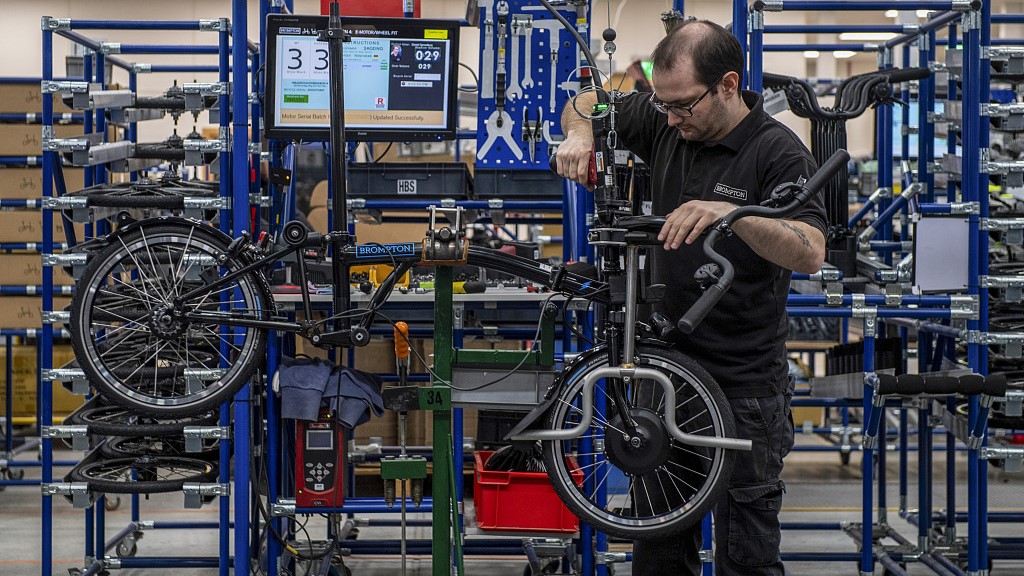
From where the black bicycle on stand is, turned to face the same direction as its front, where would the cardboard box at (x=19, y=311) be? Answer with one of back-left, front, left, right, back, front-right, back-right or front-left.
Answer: back-left

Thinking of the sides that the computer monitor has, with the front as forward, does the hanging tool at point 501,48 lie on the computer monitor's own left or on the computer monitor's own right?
on the computer monitor's own left

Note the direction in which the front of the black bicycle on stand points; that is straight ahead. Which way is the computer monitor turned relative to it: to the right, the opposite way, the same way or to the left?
to the right

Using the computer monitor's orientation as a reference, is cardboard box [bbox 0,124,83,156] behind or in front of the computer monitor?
behind

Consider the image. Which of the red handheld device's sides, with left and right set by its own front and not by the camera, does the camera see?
front

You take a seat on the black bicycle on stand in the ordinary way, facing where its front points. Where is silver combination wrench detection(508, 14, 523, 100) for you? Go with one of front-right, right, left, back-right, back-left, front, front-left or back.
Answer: left

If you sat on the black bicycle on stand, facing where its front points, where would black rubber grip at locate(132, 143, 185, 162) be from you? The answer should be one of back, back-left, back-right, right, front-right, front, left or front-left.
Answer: back-left

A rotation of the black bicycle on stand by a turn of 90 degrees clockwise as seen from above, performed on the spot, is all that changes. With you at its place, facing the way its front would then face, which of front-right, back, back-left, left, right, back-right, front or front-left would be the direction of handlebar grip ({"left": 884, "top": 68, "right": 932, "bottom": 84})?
back-left

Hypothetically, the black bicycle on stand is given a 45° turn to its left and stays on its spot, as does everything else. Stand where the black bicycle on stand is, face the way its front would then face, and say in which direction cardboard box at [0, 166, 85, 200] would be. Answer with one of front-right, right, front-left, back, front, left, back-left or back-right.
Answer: left

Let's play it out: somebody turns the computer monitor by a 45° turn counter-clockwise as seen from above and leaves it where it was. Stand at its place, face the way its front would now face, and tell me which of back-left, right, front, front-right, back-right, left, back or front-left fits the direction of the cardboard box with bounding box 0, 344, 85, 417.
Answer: back

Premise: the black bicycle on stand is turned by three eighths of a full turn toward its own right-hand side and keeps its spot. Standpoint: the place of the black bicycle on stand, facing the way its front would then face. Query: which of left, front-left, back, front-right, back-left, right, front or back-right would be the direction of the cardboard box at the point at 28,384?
right

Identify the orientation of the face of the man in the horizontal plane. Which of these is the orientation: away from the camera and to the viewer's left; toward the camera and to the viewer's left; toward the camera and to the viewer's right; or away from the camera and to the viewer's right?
toward the camera and to the viewer's left

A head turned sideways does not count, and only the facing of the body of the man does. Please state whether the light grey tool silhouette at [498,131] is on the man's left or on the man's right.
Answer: on the man's right

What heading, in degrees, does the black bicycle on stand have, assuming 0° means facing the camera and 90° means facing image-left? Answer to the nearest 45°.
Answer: approximately 270°

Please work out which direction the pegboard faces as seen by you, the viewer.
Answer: facing the viewer

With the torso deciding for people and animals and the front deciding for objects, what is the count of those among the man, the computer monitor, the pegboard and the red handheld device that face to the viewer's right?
0

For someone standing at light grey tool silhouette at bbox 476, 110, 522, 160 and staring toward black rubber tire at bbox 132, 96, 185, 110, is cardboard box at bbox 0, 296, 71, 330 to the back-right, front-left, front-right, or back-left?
front-right
